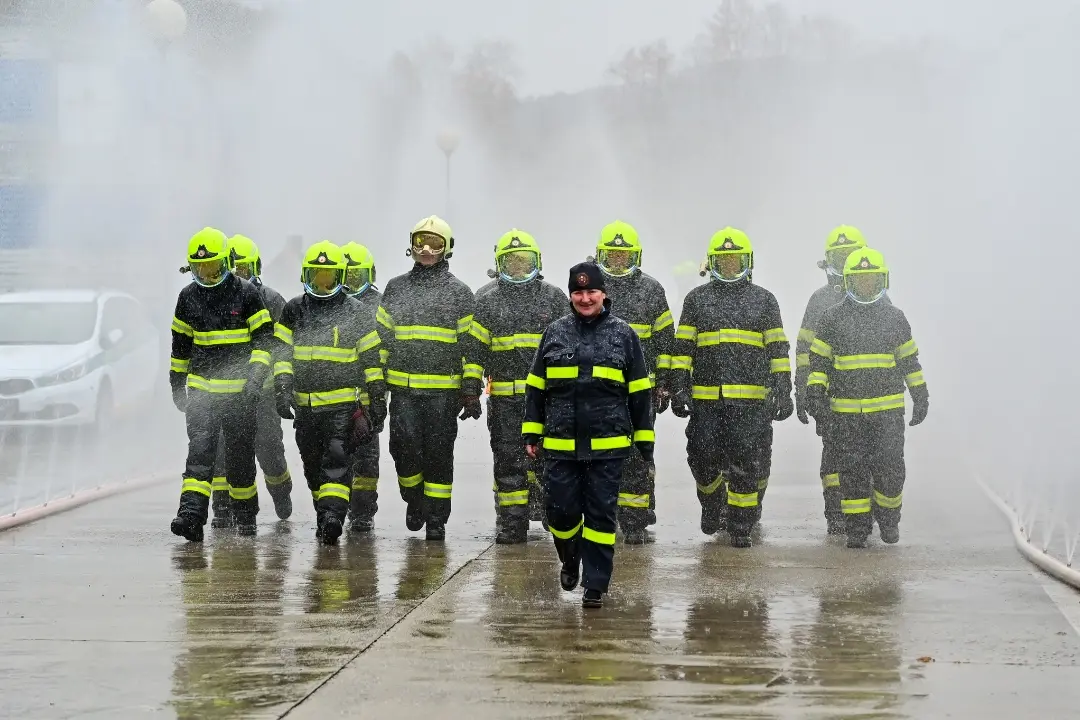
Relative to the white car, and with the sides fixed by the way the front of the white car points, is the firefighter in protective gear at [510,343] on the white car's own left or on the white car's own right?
on the white car's own left

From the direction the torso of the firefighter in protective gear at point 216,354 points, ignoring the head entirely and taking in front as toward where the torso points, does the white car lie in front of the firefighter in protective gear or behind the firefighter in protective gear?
behind

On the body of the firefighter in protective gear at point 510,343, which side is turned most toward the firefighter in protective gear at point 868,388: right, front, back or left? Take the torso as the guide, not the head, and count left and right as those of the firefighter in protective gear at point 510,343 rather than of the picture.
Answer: left

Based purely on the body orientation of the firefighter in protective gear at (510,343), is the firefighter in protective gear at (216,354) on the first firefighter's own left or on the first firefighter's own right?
on the first firefighter's own right

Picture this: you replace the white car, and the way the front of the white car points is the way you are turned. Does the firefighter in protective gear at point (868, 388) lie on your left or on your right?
on your left

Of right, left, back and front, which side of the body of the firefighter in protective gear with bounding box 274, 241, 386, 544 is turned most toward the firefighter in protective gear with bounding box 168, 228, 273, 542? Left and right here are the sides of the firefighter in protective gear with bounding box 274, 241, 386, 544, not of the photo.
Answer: right

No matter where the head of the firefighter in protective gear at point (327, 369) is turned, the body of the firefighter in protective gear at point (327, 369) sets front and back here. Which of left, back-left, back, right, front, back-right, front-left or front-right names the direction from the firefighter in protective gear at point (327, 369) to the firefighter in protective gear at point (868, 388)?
left

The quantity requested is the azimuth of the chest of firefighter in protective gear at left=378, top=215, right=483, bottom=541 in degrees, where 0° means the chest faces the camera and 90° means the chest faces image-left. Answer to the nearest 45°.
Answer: approximately 0°

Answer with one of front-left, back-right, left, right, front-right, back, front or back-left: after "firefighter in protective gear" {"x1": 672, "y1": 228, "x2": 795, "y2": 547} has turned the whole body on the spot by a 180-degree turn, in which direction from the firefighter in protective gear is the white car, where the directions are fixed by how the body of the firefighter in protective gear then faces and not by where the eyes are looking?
front-left
